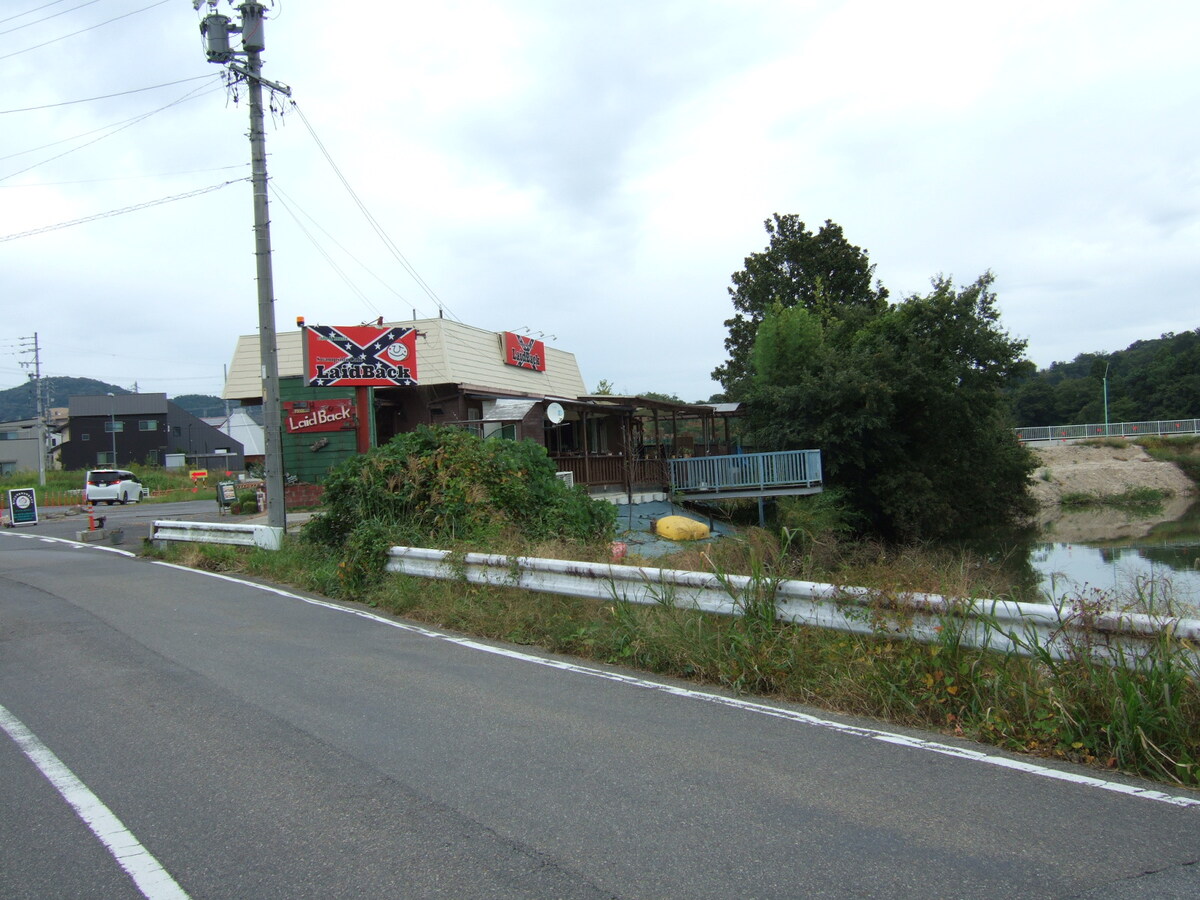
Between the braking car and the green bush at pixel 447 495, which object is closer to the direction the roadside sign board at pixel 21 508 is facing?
the green bush

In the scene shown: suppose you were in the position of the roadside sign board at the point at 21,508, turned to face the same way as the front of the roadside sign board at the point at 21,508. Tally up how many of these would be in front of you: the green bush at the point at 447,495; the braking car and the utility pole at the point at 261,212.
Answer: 2

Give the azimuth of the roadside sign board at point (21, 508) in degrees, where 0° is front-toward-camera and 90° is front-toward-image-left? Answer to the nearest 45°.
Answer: approximately 0°

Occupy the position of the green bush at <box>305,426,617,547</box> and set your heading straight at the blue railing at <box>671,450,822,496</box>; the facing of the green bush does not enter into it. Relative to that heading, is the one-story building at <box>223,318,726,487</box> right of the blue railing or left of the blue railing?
left

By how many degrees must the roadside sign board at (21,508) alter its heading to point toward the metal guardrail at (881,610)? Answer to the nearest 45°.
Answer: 0° — it already faces it

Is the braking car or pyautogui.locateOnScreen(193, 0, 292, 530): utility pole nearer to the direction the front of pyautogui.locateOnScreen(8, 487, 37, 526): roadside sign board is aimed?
the utility pole

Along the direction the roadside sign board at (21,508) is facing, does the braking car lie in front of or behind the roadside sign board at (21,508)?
behind
